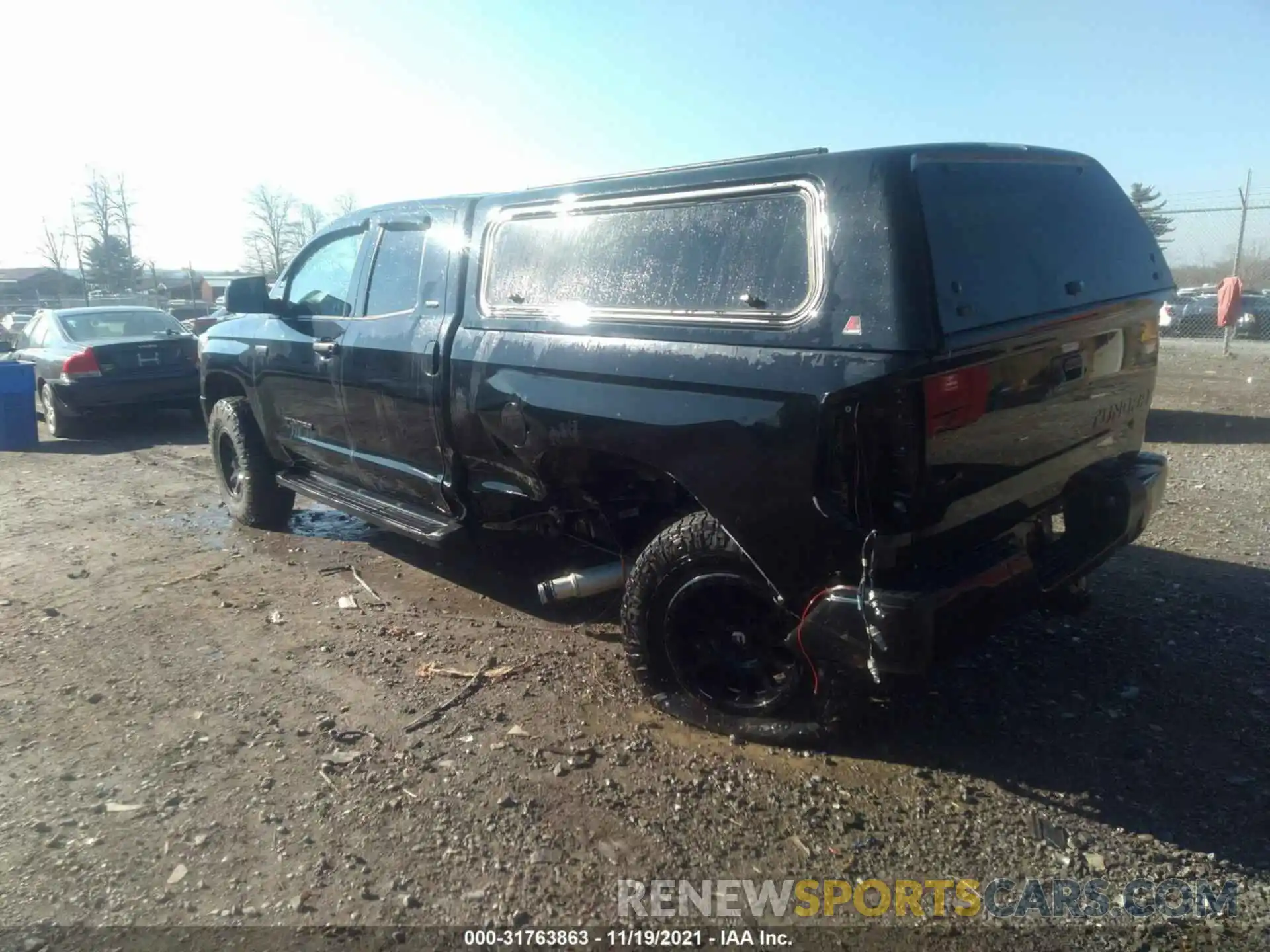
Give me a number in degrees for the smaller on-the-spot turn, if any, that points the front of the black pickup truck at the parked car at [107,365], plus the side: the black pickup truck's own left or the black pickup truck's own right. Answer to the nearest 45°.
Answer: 0° — it already faces it

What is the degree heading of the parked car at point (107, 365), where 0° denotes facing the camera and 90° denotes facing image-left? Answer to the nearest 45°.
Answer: approximately 135°

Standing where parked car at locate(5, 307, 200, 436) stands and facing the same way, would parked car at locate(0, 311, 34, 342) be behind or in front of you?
in front

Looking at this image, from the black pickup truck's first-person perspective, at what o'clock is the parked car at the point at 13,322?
The parked car is roughly at 12 o'clock from the black pickup truck.

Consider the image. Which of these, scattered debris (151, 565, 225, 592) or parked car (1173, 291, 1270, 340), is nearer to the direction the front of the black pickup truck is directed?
the scattered debris

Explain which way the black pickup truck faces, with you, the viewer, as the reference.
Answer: facing away from the viewer and to the left of the viewer

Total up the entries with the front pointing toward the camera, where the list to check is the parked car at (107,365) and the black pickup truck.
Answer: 0
